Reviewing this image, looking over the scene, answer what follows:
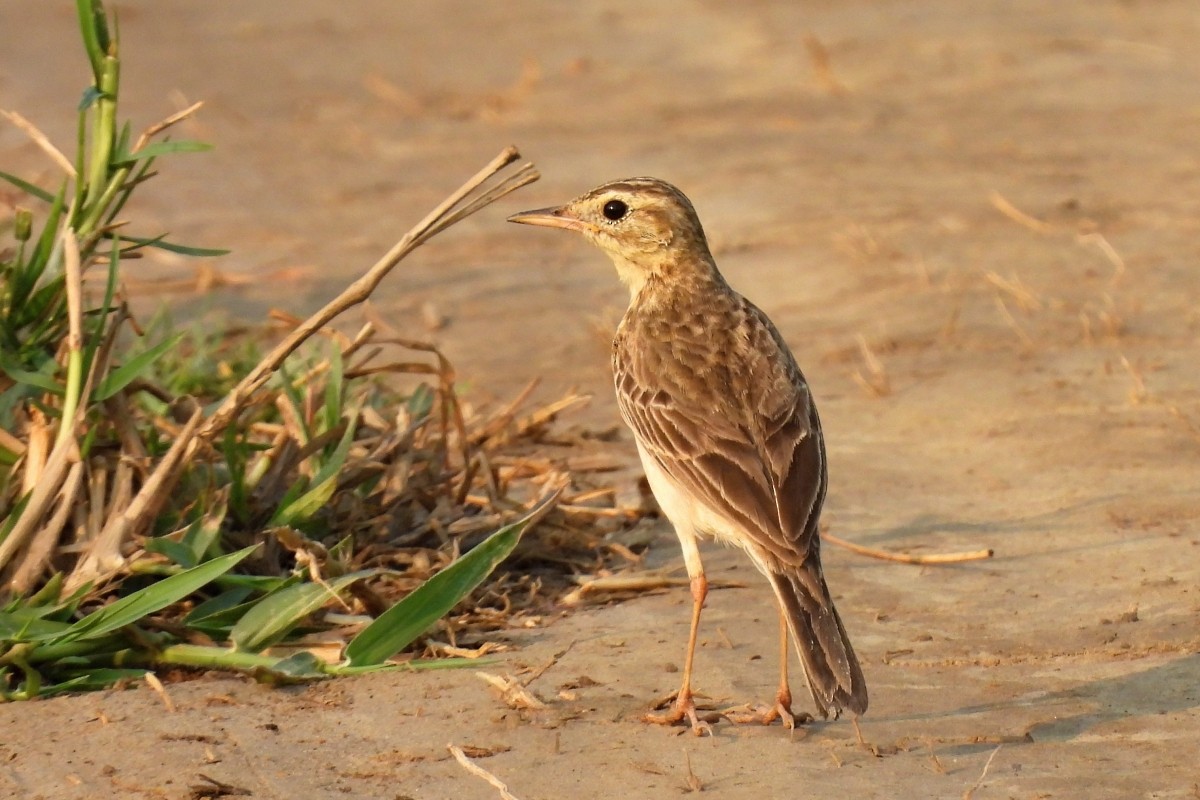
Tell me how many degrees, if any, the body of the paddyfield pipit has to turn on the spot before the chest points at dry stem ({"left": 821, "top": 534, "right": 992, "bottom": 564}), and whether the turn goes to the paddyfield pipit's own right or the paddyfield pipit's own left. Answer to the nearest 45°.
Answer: approximately 90° to the paddyfield pipit's own right

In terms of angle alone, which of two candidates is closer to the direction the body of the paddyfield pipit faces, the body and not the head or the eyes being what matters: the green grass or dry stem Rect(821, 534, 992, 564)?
the green grass

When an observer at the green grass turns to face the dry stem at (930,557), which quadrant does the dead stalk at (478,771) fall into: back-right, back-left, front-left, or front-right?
front-right

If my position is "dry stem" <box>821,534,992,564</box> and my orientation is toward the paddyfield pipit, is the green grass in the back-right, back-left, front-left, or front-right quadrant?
front-right

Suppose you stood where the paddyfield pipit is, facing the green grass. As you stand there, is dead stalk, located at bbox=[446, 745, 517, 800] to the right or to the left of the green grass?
left

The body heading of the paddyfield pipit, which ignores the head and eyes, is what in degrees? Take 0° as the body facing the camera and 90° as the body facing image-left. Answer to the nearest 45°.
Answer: approximately 135°

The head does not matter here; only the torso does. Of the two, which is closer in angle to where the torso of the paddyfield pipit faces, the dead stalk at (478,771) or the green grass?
the green grass

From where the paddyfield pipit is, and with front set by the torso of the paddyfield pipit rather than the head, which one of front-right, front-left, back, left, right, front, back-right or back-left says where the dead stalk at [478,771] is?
left
